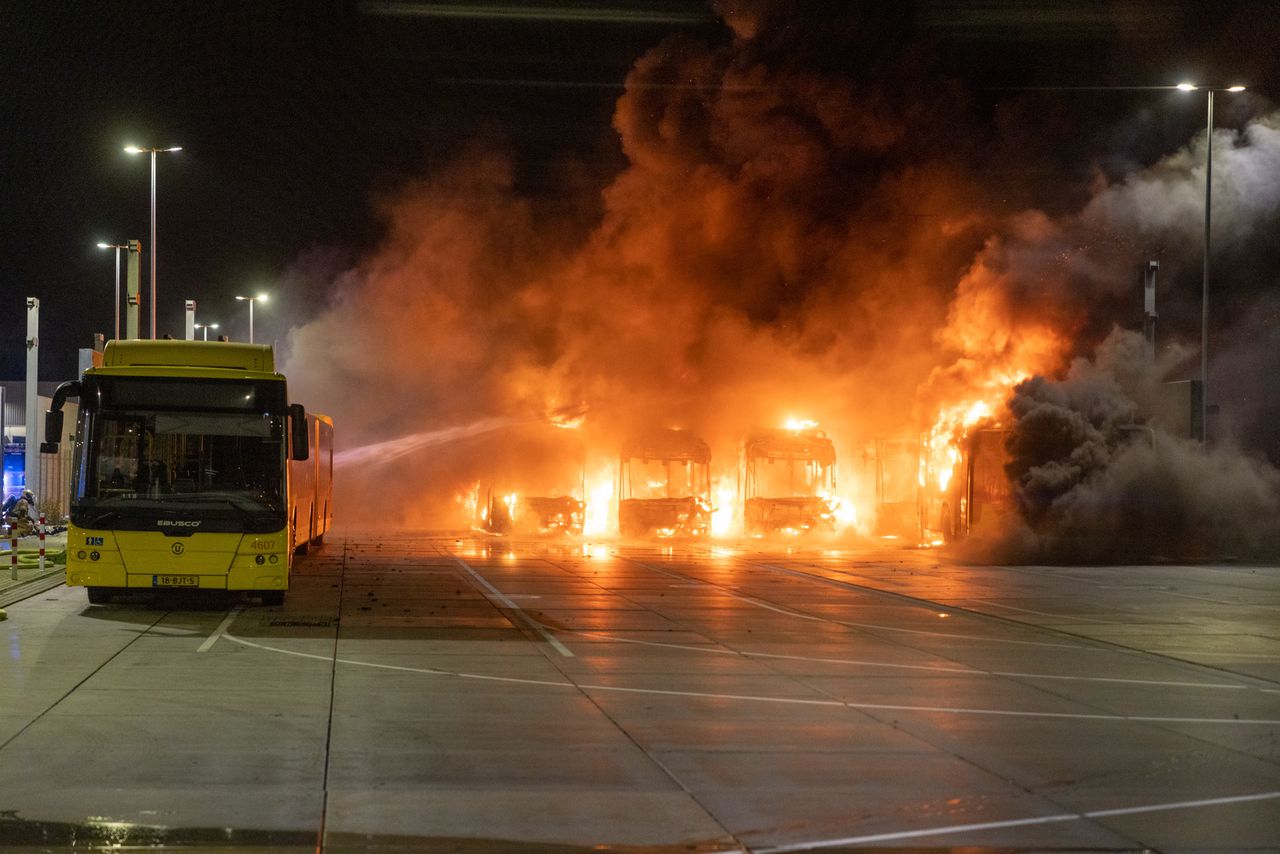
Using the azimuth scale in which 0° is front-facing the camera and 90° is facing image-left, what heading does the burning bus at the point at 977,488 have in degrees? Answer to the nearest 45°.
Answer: approximately 315°

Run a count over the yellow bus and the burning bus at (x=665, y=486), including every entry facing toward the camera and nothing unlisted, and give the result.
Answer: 2

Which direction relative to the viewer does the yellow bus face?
toward the camera

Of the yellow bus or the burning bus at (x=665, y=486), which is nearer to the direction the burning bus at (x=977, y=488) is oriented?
the yellow bus

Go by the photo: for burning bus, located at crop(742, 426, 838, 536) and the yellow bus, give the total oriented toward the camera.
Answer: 2

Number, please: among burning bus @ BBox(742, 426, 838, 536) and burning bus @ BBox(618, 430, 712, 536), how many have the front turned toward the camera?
2

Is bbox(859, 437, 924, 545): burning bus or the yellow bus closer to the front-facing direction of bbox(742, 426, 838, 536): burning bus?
the yellow bus

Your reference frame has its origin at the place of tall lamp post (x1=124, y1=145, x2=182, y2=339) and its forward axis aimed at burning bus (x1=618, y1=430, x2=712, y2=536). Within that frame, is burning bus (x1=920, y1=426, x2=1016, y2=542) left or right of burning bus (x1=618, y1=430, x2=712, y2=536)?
right

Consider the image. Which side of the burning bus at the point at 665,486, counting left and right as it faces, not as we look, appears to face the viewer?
front

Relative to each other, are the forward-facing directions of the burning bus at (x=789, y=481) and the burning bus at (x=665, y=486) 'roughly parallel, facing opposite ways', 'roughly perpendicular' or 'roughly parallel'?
roughly parallel

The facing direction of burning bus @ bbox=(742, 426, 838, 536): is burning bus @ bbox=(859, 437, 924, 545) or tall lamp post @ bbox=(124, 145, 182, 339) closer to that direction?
the tall lamp post

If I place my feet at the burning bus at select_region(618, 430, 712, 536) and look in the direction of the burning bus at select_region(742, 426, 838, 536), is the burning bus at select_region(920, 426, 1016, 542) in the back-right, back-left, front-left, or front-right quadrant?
front-right

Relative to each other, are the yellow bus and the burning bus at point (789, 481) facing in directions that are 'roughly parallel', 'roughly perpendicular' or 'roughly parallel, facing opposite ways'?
roughly parallel

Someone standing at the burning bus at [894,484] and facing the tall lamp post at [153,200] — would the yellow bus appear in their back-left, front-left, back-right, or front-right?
front-left

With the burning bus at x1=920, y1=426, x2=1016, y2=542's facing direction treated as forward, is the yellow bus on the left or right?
on its right
